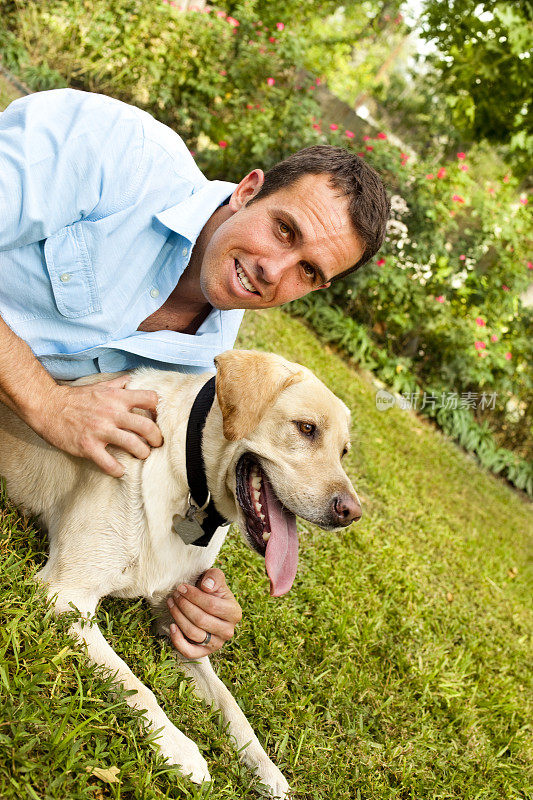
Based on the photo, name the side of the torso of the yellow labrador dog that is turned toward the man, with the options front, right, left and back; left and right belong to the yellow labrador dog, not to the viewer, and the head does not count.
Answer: back

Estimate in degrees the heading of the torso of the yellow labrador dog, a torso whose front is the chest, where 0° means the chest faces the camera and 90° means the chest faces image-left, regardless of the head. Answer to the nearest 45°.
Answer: approximately 315°
